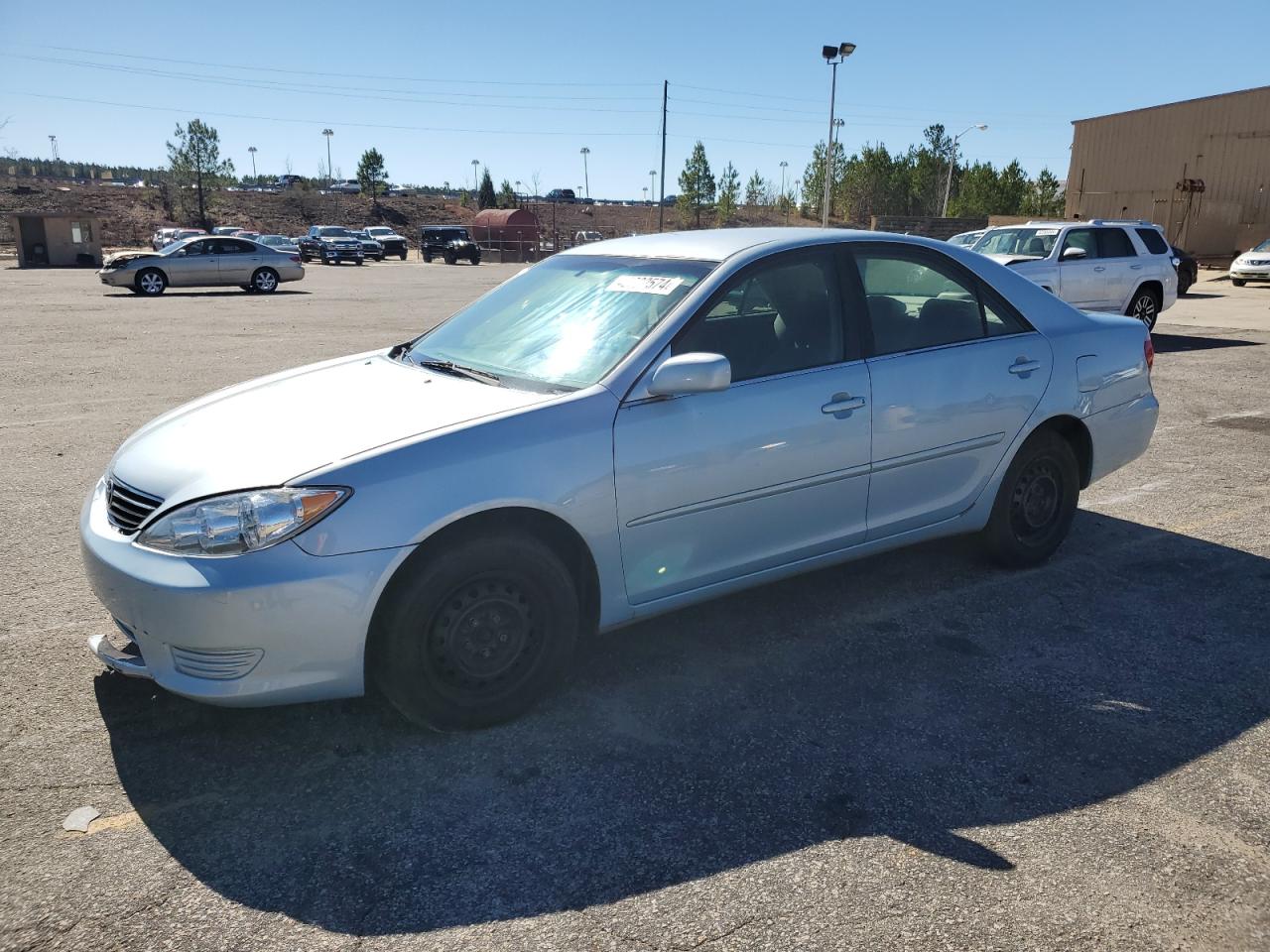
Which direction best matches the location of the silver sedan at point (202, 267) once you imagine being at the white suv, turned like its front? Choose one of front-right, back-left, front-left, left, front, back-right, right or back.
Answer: front-right

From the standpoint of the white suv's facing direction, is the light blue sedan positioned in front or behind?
in front

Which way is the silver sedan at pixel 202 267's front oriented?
to the viewer's left

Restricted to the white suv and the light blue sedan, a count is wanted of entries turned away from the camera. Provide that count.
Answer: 0

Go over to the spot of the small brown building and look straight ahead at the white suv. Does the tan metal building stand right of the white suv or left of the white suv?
left

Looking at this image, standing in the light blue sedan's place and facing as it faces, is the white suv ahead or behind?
behind

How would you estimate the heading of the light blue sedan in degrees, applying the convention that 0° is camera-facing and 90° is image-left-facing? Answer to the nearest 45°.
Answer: approximately 45°

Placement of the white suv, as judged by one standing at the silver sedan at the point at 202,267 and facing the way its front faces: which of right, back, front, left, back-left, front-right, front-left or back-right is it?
back-left

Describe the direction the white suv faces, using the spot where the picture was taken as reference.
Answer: facing the viewer and to the left of the viewer

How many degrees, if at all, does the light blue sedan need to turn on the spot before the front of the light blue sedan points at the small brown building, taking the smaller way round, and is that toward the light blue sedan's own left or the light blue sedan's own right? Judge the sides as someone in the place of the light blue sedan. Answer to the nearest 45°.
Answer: approximately 90° to the light blue sedan's own right

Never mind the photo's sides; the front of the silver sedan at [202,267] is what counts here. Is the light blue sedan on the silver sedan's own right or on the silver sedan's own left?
on the silver sedan's own left
